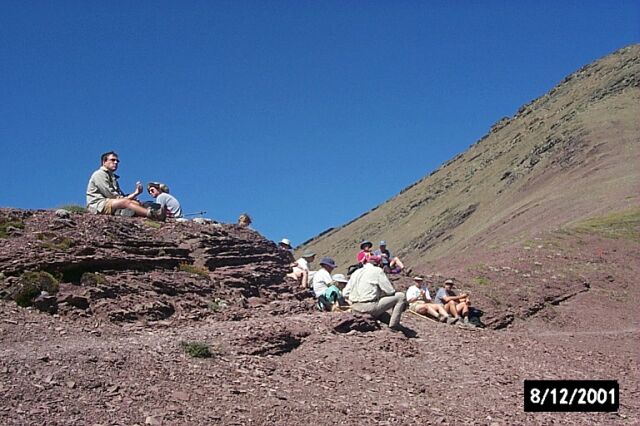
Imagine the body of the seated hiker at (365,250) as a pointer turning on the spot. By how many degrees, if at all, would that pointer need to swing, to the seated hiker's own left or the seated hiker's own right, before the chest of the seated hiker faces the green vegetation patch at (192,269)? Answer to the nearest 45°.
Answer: approximately 90° to the seated hiker's own right

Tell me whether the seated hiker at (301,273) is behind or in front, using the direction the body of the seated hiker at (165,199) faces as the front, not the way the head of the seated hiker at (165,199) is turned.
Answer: behind

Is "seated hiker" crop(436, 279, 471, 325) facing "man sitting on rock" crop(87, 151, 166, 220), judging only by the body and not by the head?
no

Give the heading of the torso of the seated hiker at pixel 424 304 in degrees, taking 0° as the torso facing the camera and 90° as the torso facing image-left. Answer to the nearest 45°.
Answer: approximately 315°

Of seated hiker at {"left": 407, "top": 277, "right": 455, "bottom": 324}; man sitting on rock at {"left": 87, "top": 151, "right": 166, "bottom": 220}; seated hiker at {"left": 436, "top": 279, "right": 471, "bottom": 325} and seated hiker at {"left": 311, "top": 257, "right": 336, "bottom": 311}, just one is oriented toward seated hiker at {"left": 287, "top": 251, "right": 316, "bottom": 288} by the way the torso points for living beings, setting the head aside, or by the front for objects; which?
the man sitting on rock

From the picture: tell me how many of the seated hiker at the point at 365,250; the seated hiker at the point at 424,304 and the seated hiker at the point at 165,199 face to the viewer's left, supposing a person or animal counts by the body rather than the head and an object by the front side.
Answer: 1

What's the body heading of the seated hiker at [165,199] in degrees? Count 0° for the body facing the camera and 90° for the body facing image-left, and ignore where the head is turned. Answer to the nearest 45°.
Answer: approximately 90°

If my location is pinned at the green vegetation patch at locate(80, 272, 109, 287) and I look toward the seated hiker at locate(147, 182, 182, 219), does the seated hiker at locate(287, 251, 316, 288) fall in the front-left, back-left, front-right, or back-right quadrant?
front-right

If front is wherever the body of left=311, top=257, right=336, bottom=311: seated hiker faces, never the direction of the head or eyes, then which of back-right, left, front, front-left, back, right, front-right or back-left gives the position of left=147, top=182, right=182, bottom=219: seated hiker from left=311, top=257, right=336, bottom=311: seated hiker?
back

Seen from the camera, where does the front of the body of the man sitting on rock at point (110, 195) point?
to the viewer's right

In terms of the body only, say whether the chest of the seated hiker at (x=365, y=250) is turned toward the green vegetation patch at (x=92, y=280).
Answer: no

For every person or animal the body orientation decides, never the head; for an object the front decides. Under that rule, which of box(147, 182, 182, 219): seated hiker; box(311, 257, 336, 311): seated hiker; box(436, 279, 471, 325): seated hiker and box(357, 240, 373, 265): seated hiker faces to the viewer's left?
box(147, 182, 182, 219): seated hiker

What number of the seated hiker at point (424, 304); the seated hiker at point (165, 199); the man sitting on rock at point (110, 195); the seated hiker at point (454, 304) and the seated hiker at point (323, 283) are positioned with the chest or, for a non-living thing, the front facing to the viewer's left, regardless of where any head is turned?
1
